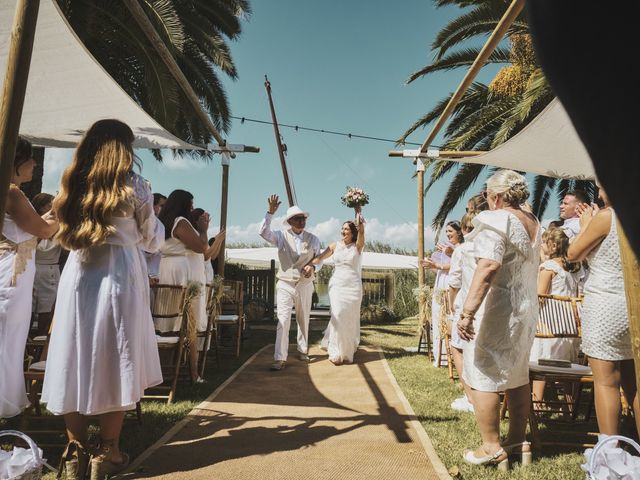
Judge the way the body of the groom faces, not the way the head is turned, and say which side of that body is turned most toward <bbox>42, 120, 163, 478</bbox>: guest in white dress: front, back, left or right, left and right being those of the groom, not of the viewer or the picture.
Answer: front

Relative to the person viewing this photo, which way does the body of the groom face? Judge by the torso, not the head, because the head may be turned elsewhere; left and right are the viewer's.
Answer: facing the viewer

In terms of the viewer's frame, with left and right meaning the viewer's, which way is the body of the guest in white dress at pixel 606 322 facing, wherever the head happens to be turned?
facing to the left of the viewer

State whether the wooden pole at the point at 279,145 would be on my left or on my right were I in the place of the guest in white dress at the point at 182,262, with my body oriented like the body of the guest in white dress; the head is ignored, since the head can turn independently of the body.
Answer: on my left

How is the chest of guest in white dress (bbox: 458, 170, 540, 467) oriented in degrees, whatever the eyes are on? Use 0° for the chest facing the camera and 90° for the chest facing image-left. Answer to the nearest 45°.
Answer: approximately 135°

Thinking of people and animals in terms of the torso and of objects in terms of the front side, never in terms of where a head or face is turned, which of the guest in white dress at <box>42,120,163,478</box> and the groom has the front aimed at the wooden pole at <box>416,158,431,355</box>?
the guest in white dress

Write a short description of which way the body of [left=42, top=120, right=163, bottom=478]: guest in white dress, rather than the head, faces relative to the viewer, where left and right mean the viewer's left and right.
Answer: facing away from the viewer and to the right of the viewer

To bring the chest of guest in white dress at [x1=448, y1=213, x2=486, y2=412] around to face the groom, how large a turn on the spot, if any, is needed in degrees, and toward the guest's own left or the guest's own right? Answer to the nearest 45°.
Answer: approximately 45° to the guest's own right

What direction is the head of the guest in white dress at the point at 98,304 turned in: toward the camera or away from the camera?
away from the camera

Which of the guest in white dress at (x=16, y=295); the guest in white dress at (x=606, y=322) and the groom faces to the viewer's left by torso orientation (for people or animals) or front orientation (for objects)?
the guest in white dress at (x=606, y=322)

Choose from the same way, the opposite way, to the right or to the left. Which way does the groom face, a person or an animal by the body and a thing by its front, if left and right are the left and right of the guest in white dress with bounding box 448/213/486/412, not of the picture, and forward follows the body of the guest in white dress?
to the left

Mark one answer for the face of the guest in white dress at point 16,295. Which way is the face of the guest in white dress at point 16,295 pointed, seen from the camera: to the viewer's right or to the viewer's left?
to the viewer's right

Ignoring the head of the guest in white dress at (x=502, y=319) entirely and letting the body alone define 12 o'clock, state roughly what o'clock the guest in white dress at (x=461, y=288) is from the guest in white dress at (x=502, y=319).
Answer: the guest in white dress at (x=461, y=288) is roughly at 1 o'clock from the guest in white dress at (x=502, y=319).

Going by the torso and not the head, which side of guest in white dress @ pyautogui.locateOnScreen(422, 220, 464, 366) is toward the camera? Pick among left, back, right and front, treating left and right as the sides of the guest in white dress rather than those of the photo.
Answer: left

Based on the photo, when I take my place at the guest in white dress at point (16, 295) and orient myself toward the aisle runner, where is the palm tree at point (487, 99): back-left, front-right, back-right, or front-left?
front-left

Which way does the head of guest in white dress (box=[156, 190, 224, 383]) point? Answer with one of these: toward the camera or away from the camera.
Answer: away from the camera
